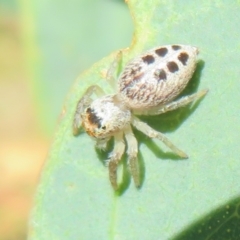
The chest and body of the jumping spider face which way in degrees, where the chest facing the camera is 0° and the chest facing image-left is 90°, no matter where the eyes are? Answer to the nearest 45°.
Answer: approximately 45°
